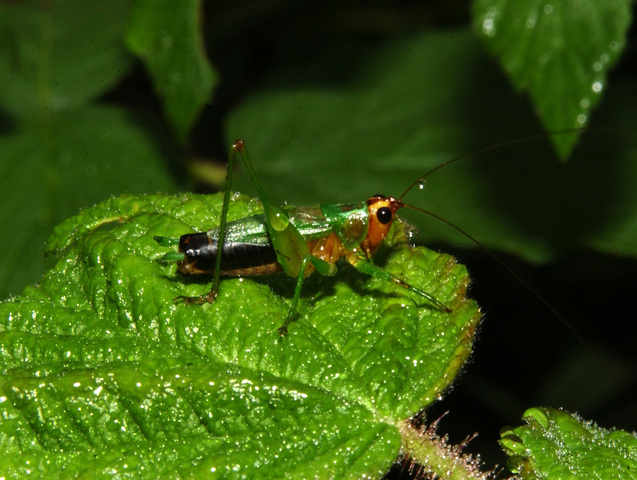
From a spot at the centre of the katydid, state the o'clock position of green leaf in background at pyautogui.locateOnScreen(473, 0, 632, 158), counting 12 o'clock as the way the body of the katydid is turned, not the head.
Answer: The green leaf in background is roughly at 11 o'clock from the katydid.

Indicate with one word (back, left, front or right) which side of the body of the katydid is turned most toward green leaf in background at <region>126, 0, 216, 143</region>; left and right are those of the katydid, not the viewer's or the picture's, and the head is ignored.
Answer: left

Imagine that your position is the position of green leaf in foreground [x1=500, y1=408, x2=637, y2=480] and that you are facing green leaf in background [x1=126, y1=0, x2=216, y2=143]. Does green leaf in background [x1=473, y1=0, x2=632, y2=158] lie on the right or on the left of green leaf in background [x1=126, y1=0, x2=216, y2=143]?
right

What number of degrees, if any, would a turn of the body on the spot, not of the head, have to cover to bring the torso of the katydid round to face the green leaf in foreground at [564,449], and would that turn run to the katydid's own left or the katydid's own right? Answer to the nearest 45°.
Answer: approximately 45° to the katydid's own right

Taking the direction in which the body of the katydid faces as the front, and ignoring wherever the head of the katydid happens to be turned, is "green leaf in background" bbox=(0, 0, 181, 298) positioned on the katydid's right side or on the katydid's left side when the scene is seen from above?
on the katydid's left side

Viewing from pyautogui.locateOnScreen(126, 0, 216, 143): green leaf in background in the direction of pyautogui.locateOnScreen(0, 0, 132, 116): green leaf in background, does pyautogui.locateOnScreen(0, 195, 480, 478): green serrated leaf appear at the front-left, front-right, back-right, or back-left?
back-left

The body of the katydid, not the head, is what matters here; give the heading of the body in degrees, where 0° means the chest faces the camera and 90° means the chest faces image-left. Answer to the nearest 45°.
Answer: approximately 270°
